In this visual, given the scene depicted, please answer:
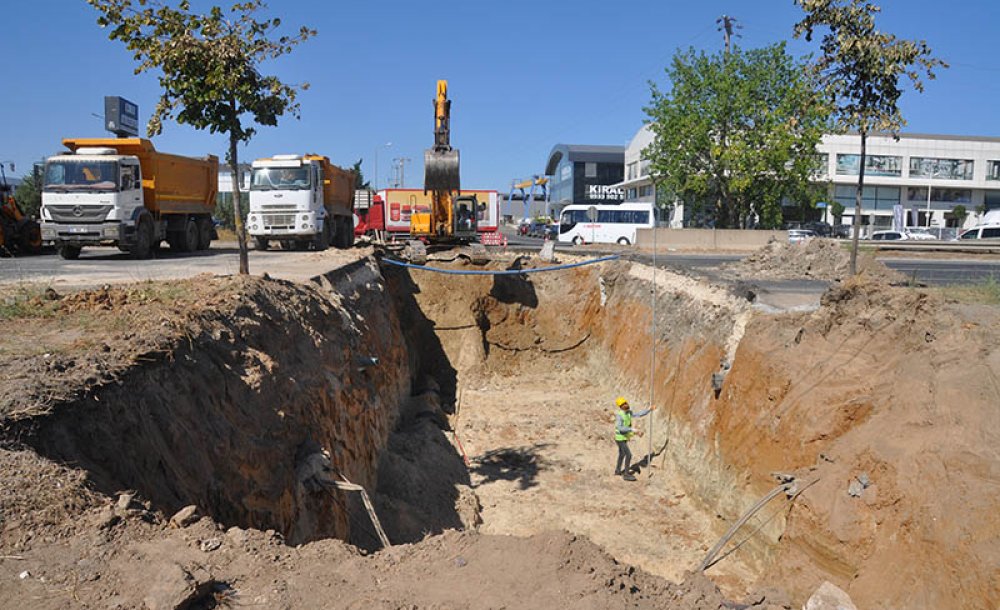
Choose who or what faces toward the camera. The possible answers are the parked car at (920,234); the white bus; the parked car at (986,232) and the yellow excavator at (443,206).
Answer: the yellow excavator

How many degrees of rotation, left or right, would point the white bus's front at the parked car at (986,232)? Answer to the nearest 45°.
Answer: approximately 180°

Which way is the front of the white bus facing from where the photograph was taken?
facing to the left of the viewer

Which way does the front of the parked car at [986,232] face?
to the viewer's left

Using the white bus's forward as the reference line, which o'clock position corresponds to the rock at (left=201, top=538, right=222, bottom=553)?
The rock is roughly at 9 o'clock from the white bus.

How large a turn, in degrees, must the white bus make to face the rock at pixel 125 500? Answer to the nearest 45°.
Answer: approximately 90° to its left
